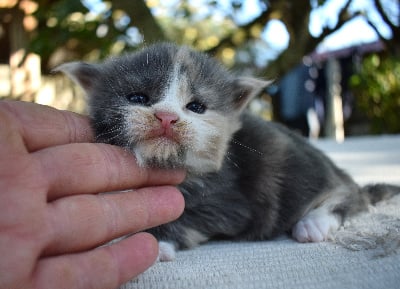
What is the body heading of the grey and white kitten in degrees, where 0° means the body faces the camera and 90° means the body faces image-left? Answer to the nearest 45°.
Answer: approximately 45°
